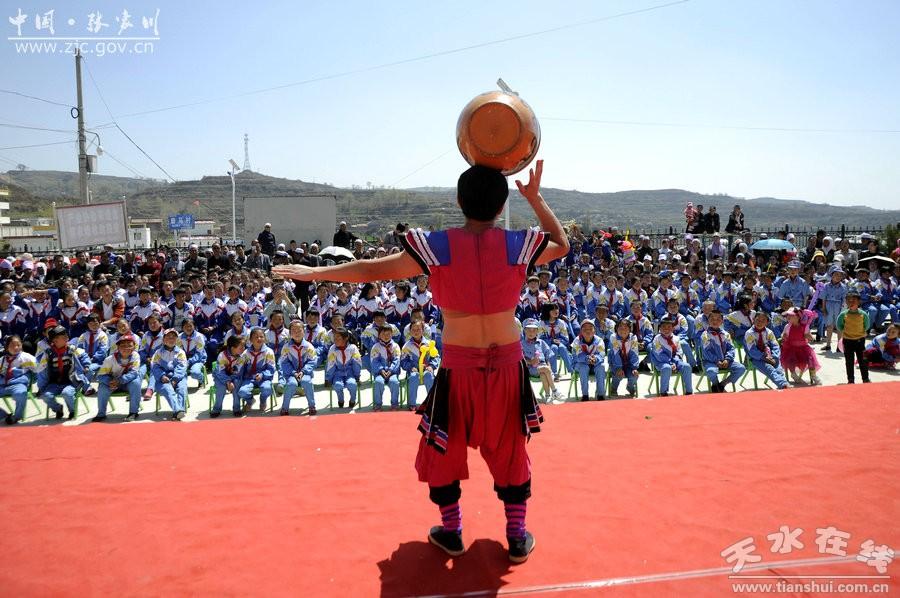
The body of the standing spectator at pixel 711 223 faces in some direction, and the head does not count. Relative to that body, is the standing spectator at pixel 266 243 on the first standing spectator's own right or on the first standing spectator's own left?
on the first standing spectator's own right

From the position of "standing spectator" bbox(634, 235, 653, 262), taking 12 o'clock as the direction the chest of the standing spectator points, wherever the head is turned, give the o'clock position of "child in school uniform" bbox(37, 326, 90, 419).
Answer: The child in school uniform is roughly at 1 o'clock from the standing spectator.

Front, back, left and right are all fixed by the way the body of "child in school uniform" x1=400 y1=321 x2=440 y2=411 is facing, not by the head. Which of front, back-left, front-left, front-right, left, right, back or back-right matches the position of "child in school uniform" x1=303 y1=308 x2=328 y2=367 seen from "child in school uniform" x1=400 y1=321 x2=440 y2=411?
back-right

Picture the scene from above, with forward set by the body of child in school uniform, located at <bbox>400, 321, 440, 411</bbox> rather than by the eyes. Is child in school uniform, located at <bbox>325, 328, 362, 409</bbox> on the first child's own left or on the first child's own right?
on the first child's own right

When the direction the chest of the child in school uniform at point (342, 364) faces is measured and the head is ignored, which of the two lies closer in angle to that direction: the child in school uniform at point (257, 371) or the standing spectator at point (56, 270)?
the child in school uniform

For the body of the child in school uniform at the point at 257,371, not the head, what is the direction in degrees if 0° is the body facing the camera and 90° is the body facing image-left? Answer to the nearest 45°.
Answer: approximately 0°

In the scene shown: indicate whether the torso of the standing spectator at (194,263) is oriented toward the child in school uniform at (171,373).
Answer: yes
